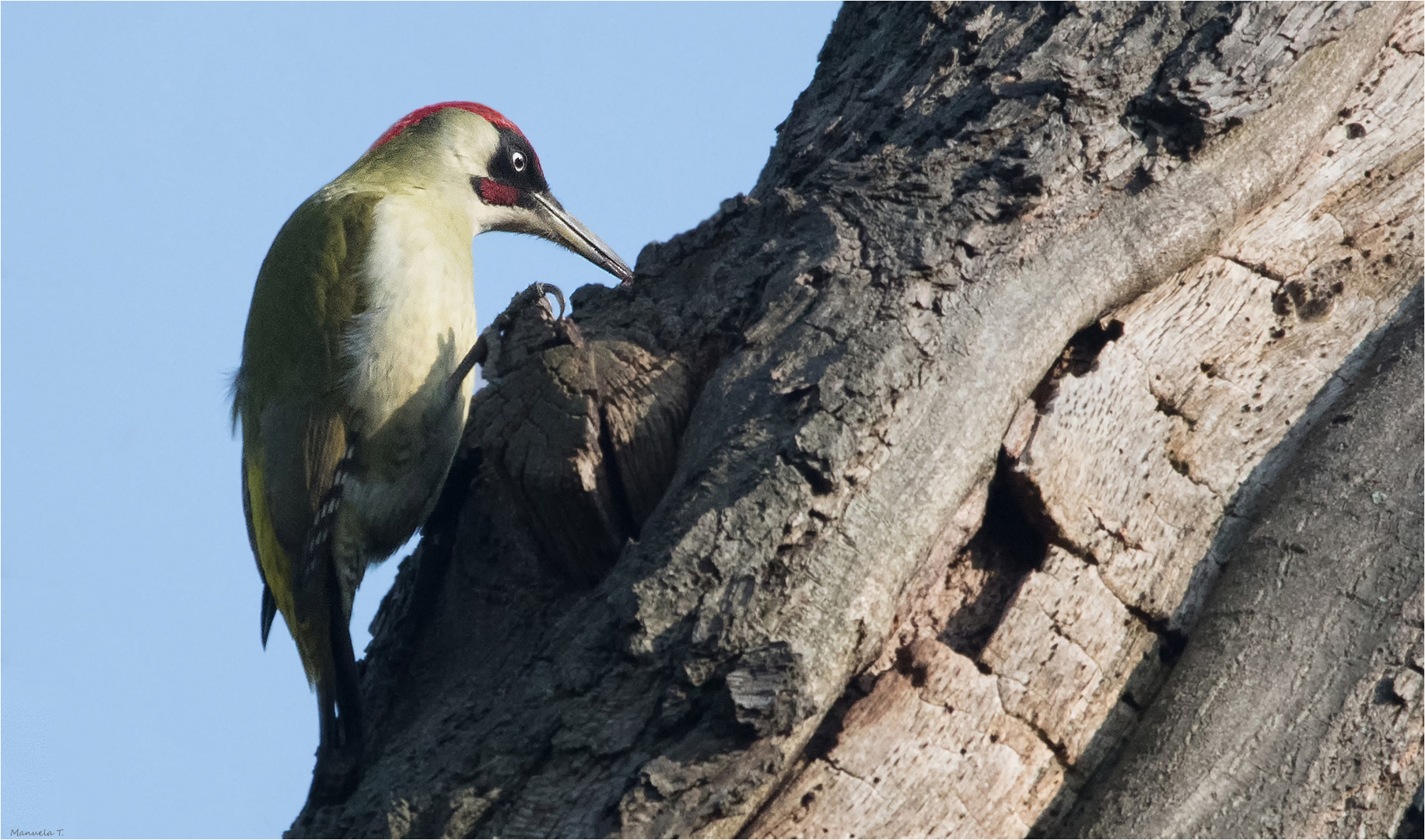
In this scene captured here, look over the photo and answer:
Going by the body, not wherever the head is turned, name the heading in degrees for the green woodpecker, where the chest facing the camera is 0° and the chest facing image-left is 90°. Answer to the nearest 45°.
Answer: approximately 270°
